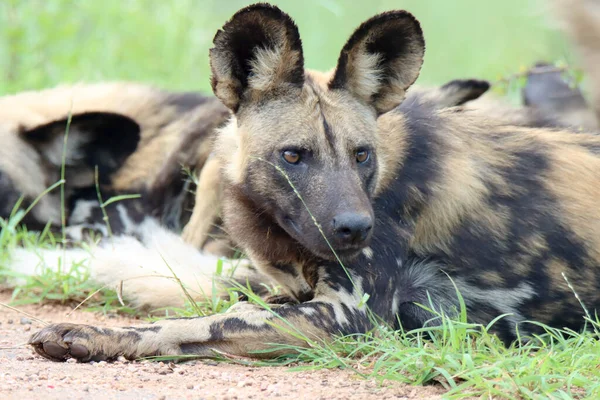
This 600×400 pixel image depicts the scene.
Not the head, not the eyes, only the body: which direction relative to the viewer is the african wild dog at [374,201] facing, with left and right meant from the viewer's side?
facing the viewer and to the left of the viewer

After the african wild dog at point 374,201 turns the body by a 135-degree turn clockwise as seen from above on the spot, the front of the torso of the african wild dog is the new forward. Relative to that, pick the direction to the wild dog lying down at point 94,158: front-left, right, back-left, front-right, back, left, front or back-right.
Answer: front-left
